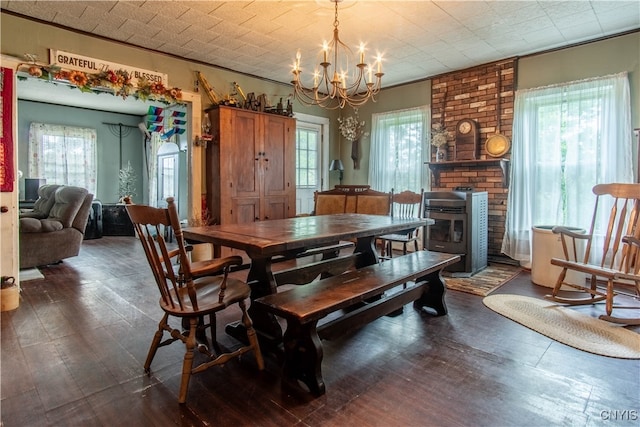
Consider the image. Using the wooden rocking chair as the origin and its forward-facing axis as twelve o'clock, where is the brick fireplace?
The brick fireplace is roughly at 3 o'clock from the wooden rocking chair.

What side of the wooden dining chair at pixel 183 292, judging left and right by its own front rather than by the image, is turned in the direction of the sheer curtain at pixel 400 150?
front

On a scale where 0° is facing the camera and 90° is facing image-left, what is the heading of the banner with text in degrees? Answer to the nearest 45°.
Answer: approximately 315°

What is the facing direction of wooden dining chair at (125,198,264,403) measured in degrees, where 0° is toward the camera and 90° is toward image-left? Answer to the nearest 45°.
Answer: approximately 225°

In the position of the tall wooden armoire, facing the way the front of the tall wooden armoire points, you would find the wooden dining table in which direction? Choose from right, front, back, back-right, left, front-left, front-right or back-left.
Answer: front-right

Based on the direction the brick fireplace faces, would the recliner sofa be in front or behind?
in front

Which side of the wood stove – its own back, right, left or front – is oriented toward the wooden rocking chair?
left

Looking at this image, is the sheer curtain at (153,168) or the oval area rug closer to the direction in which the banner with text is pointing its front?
the oval area rug

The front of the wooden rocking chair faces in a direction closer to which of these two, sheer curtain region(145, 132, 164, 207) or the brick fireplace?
the sheer curtain

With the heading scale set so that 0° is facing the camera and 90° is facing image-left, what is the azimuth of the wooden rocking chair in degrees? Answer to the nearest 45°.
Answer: approximately 45°

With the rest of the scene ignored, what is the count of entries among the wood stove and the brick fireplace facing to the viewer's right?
0

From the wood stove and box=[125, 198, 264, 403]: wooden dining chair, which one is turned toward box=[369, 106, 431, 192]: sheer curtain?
the wooden dining chair

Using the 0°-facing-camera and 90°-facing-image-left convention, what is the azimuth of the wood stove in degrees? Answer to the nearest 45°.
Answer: approximately 45°

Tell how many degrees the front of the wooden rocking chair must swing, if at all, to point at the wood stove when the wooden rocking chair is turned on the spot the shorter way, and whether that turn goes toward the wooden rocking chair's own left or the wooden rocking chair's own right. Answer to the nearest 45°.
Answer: approximately 90° to the wooden rocking chair's own right
